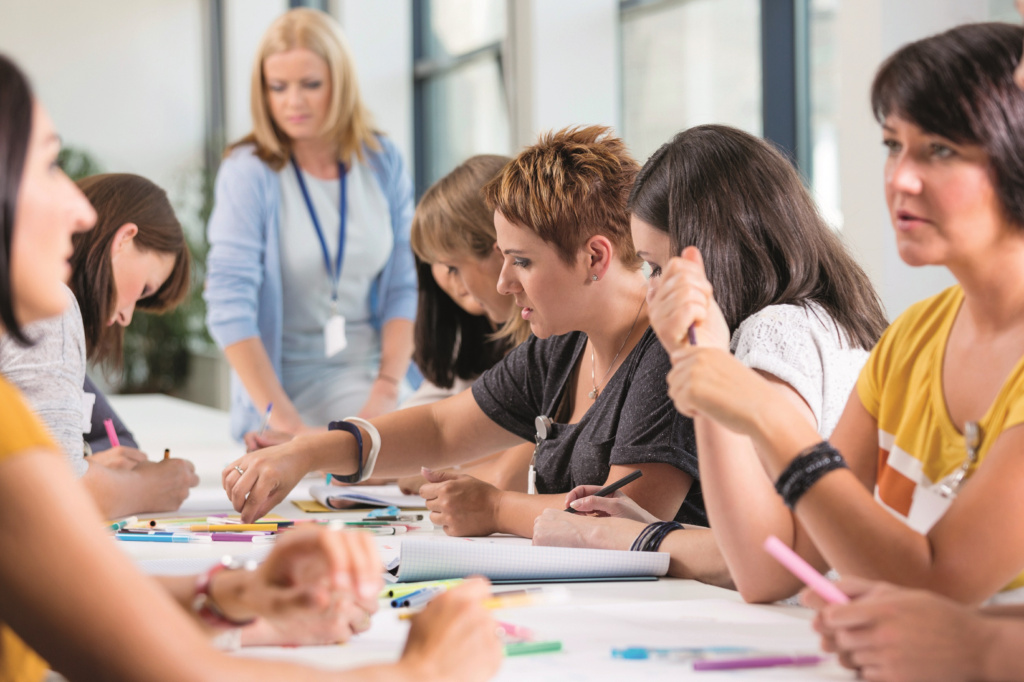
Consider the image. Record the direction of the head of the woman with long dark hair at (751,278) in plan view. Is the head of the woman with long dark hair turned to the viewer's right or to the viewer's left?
to the viewer's left

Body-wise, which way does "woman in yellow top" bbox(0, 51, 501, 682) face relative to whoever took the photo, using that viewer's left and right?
facing to the right of the viewer

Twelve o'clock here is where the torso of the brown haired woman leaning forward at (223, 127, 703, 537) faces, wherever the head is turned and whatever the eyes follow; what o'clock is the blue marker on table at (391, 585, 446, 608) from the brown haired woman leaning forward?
The blue marker on table is roughly at 11 o'clock from the brown haired woman leaning forward.

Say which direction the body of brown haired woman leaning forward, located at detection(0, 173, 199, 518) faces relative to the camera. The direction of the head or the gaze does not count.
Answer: to the viewer's right

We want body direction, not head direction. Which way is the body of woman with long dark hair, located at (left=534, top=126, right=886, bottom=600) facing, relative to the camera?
to the viewer's left

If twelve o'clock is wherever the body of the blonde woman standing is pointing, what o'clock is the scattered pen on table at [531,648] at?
The scattered pen on table is roughly at 12 o'clock from the blonde woman standing.

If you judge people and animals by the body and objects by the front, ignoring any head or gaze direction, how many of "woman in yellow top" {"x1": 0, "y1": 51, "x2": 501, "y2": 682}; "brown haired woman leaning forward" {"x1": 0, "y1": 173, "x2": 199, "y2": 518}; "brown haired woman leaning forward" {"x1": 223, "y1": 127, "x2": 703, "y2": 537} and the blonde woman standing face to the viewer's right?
2
